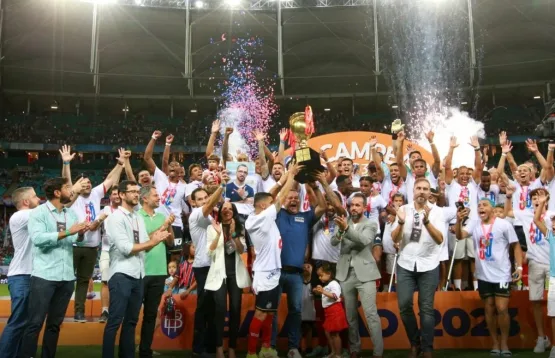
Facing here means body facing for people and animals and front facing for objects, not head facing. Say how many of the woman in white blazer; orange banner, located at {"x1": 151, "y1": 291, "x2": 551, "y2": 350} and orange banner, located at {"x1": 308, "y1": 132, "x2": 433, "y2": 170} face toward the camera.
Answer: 3

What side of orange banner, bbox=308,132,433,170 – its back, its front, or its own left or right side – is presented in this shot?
front

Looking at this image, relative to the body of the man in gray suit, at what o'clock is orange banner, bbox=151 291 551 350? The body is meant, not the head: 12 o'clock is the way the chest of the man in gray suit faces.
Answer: The orange banner is roughly at 6 o'clock from the man in gray suit.

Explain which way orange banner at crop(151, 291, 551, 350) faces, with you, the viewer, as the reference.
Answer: facing the viewer

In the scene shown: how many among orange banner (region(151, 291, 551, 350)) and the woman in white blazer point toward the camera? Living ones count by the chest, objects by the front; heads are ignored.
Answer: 2

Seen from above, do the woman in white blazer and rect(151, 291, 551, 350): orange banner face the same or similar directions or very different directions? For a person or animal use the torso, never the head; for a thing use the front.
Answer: same or similar directions

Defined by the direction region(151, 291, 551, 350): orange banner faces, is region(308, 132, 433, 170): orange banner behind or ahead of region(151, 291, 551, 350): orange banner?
behind

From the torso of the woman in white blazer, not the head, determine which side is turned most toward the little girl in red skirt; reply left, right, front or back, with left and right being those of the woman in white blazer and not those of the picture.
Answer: left

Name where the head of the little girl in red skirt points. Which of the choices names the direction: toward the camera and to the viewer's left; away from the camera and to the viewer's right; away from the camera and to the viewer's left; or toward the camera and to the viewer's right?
toward the camera and to the viewer's left

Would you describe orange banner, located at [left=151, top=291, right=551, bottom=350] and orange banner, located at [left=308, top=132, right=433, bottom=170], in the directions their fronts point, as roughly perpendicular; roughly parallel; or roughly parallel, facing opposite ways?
roughly parallel

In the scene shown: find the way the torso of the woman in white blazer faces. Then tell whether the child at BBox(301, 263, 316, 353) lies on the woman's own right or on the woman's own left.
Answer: on the woman's own left

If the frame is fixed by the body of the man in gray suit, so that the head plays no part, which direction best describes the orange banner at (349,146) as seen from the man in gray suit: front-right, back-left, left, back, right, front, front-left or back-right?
back-right

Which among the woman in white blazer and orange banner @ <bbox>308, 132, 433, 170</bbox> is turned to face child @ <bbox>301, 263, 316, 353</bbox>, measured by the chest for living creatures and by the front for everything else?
the orange banner

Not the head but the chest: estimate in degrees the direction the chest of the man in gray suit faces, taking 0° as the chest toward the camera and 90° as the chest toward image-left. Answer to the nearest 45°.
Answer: approximately 45°

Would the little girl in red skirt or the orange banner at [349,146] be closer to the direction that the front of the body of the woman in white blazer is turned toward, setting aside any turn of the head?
the little girl in red skirt
